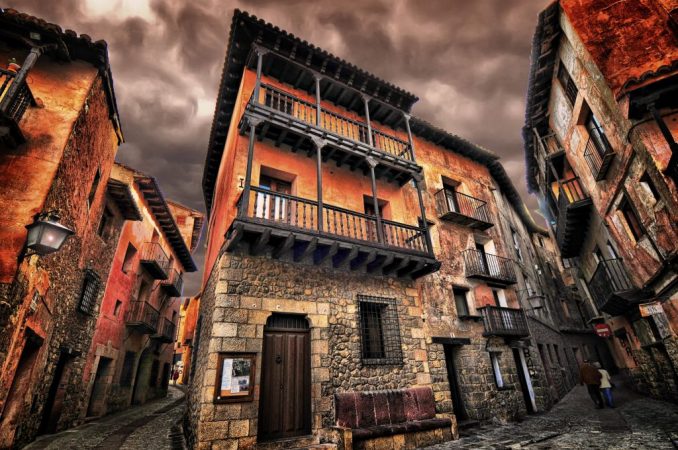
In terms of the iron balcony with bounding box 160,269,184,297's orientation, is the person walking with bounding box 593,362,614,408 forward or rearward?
forward

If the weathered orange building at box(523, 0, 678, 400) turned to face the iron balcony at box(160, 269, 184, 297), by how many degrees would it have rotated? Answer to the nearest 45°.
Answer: approximately 45° to its right

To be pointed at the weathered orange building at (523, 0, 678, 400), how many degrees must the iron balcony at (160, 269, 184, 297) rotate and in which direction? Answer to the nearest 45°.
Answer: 0° — it already faces it

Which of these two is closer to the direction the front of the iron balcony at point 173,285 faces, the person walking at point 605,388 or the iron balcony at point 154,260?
the person walking

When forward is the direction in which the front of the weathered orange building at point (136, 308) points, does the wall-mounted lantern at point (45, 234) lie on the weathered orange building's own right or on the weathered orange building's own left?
on the weathered orange building's own right

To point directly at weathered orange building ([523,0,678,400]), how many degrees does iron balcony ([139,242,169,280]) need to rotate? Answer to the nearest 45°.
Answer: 0° — it already faces it

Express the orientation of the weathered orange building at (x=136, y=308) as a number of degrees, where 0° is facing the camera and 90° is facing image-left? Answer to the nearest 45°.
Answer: approximately 315°

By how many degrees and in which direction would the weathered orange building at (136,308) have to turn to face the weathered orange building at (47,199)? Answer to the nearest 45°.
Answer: approximately 45° to its right

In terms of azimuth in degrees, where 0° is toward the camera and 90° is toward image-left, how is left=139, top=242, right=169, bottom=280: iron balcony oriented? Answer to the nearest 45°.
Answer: approximately 315°

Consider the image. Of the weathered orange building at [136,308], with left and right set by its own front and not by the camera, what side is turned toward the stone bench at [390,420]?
front

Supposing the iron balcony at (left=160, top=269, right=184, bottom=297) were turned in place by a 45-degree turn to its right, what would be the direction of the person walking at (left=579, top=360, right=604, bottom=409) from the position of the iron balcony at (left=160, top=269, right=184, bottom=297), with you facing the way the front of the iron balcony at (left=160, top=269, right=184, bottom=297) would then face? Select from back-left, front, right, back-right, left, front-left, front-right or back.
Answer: front-left

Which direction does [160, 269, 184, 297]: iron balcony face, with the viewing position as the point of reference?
facing the viewer and to the right of the viewer

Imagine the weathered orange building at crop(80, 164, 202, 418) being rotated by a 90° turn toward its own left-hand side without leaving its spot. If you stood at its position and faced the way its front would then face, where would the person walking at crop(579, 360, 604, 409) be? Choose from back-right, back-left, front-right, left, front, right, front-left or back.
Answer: right

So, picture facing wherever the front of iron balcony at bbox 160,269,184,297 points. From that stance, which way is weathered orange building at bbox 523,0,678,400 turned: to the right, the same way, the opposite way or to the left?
the opposite way

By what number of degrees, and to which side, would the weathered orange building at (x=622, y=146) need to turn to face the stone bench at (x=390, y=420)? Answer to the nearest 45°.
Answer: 0° — it already faces it

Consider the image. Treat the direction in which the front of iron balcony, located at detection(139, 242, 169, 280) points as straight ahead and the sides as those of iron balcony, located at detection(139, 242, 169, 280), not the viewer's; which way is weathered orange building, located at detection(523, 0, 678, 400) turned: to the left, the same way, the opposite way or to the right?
the opposite way

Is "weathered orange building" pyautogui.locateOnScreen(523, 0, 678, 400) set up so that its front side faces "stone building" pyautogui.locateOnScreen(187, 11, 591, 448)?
yes
